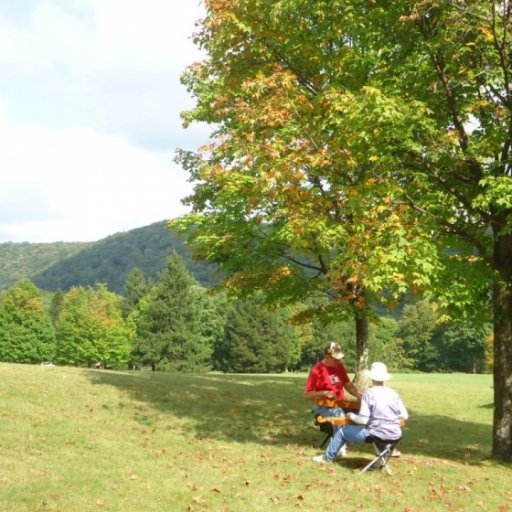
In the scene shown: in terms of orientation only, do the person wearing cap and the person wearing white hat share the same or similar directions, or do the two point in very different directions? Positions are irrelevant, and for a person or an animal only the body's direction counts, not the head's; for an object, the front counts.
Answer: very different directions

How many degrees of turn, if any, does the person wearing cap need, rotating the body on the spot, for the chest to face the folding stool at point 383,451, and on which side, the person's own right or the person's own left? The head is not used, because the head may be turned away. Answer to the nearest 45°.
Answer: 0° — they already face it

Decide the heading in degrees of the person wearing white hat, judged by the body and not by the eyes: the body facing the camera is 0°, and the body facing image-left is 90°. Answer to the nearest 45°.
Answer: approximately 135°

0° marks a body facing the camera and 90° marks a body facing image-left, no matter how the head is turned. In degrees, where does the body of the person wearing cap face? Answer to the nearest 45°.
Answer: approximately 315°
